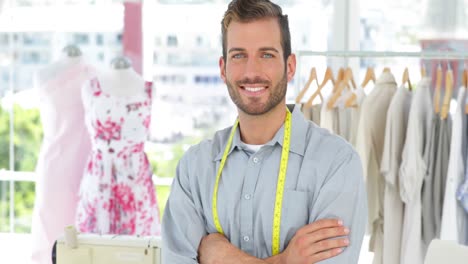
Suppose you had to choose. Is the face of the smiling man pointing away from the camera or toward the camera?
toward the camera

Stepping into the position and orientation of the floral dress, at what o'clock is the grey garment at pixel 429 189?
The grey garment is roughly at 10 o'clock from the floral dress.

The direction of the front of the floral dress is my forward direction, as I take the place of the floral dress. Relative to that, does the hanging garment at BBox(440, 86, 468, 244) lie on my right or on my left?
on my left

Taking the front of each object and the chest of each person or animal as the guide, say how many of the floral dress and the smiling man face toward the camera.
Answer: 2

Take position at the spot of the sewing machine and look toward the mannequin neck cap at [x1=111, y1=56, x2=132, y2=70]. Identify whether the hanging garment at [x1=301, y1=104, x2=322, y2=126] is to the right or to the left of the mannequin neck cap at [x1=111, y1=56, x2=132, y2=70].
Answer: right

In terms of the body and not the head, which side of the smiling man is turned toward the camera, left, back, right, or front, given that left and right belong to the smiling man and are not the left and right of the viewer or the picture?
front

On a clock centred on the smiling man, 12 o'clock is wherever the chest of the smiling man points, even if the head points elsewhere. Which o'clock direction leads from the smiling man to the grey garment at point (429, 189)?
The grey garment is roughly at 7 o'clock from the smiling man.

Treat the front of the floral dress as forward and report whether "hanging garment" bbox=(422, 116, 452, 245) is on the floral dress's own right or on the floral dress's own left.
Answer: on the floral dress's own left

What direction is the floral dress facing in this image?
toward the camera

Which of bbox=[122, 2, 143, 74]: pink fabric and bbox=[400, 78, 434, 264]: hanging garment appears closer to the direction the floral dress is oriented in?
the hanging garment

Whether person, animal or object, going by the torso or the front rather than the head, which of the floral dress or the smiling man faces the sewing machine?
the floral dress

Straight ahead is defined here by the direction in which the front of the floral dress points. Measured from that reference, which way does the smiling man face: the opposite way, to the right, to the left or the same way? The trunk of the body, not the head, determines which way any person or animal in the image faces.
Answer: the same way

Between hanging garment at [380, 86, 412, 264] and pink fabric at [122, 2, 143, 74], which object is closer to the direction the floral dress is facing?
the hanging garment

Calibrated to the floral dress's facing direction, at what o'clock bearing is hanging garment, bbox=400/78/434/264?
The hanging garment is roughly at 10 o'clock from the floral dress.

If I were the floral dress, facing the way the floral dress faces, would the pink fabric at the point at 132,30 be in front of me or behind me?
behind
